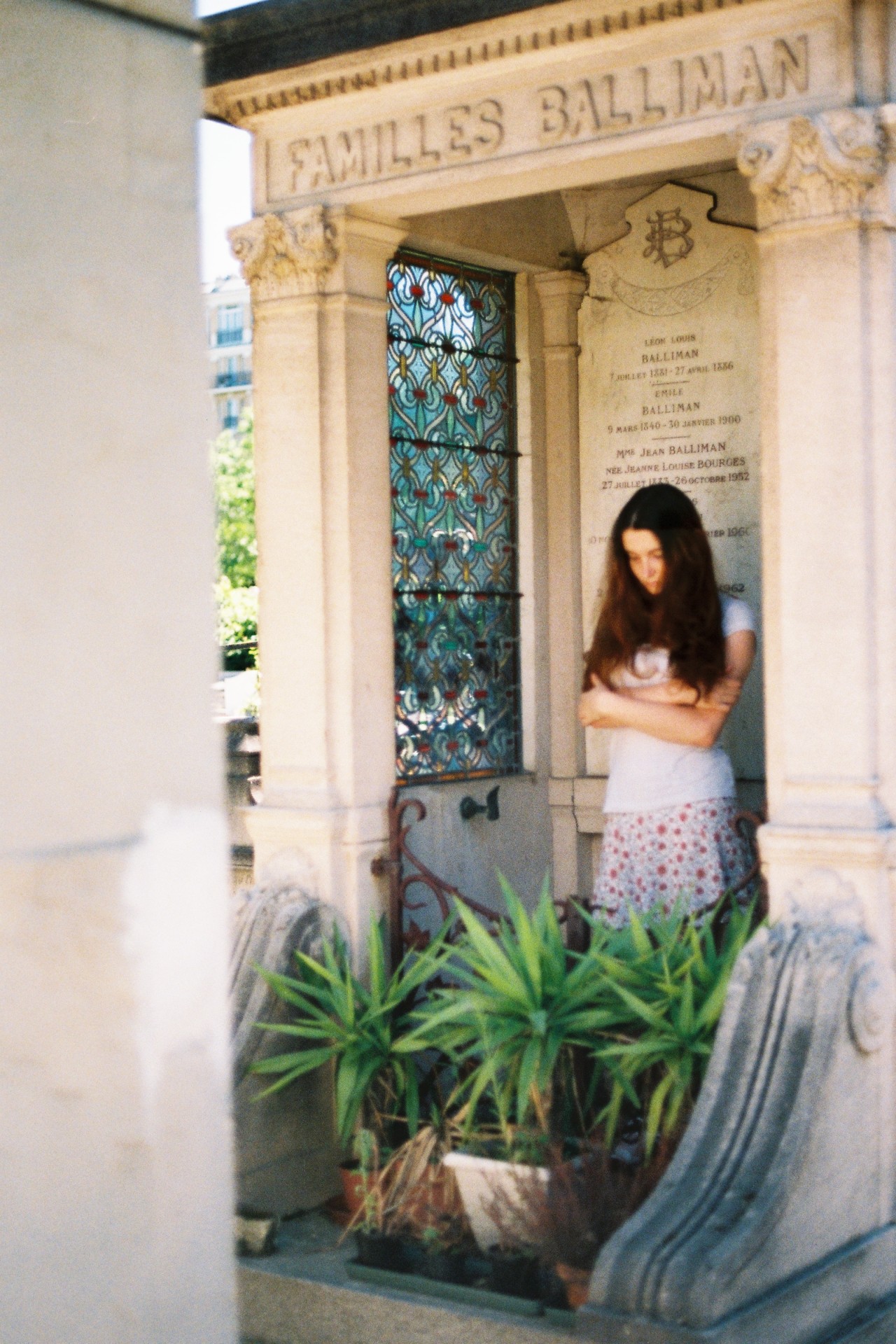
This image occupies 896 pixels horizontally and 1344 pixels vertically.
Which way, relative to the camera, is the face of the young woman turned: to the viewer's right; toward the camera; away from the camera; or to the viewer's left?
toward the camera

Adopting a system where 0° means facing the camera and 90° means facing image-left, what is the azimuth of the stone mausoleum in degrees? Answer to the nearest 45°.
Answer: approximately 45°

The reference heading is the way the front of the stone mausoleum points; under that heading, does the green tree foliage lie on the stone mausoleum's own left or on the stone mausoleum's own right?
on the stone mausoleum's own right

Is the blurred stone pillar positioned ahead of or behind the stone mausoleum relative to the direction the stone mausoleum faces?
ahead
